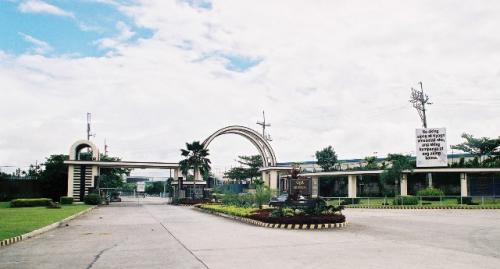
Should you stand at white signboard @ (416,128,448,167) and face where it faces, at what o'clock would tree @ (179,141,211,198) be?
The tree is roughly at 3 o'clock from the white signboard.

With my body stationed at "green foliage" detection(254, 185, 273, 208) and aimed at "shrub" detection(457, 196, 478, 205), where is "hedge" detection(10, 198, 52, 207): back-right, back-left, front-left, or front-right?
back-left

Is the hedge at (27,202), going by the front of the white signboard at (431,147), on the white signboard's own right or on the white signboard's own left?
on the white signboard's own right

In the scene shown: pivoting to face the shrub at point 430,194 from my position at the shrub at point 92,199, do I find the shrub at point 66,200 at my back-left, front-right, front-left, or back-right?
back-right

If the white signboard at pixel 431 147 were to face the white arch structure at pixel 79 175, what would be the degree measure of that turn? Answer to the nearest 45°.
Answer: approximately 90° to its right

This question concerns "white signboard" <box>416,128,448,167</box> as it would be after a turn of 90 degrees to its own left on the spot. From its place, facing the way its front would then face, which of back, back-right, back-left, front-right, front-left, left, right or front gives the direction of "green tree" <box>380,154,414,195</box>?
back

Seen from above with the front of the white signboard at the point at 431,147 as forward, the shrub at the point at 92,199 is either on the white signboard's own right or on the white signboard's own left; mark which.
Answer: on the white signboard's own right

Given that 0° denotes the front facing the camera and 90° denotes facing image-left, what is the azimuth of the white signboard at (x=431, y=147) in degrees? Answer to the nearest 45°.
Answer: approximately 0°

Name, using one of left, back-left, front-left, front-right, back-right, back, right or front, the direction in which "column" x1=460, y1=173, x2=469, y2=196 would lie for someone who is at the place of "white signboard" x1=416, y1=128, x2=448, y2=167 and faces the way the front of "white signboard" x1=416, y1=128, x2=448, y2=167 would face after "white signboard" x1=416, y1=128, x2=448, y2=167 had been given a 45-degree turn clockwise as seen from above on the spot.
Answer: back

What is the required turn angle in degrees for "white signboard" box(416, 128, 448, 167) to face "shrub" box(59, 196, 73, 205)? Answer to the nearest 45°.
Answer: approximately 90° to its right
